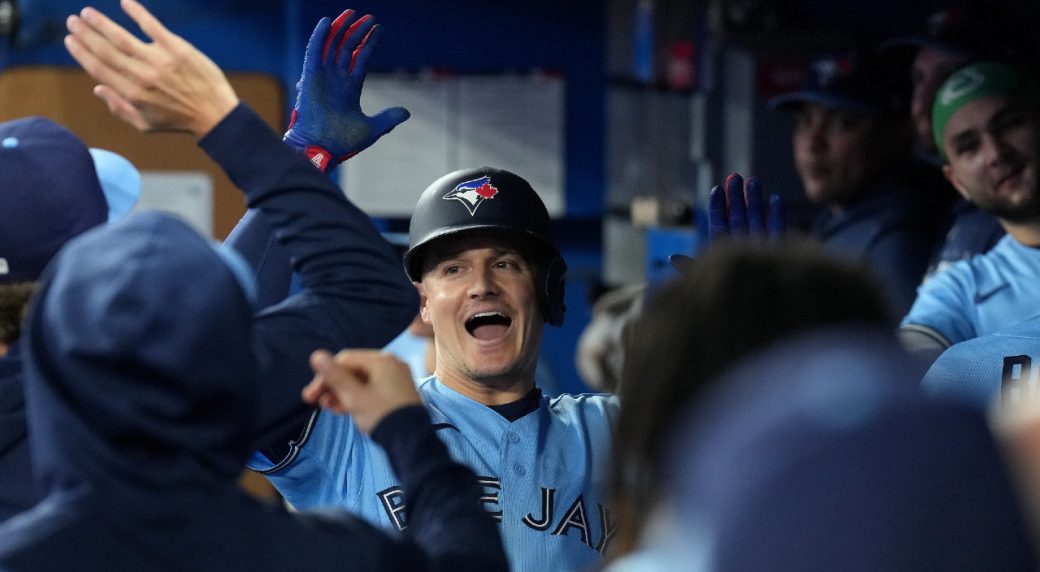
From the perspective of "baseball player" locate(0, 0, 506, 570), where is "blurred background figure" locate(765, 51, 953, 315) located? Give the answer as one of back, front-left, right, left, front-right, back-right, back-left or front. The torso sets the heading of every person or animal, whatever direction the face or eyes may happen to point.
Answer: front

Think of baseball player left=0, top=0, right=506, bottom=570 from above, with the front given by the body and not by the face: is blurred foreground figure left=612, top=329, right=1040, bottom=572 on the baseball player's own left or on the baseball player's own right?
on the baseball player's own right

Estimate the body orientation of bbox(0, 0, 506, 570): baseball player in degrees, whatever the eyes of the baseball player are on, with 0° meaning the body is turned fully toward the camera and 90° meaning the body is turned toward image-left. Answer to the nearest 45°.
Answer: approximately 225°

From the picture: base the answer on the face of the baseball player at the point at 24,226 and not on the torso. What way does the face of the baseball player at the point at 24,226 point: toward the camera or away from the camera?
away from the camera

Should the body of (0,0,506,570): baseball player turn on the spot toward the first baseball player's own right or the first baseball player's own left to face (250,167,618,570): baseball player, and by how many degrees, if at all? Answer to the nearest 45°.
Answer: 0° — they already face them

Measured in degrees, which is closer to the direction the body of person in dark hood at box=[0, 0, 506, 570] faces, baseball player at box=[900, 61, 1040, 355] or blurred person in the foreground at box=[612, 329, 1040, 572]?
the baseball player

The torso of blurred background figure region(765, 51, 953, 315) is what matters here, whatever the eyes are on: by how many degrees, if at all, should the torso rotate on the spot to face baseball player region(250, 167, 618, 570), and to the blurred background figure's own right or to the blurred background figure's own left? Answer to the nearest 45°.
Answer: approximately 45° to the blurred background figure's own left

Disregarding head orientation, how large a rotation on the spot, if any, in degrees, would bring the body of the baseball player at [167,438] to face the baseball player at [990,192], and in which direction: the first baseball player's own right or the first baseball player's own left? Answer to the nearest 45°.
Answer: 0° — they already face them

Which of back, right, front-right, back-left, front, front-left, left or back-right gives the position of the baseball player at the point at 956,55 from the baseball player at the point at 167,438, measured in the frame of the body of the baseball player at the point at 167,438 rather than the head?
front

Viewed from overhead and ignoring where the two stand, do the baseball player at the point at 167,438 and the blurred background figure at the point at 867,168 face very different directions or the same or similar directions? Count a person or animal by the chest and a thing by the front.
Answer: very different directions

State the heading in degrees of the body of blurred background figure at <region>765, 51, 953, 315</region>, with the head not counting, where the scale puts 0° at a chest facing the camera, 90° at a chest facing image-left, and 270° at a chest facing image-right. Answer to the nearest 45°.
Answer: approximately 45°

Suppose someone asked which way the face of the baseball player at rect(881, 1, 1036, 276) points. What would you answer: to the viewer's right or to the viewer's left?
to the viewer's left
